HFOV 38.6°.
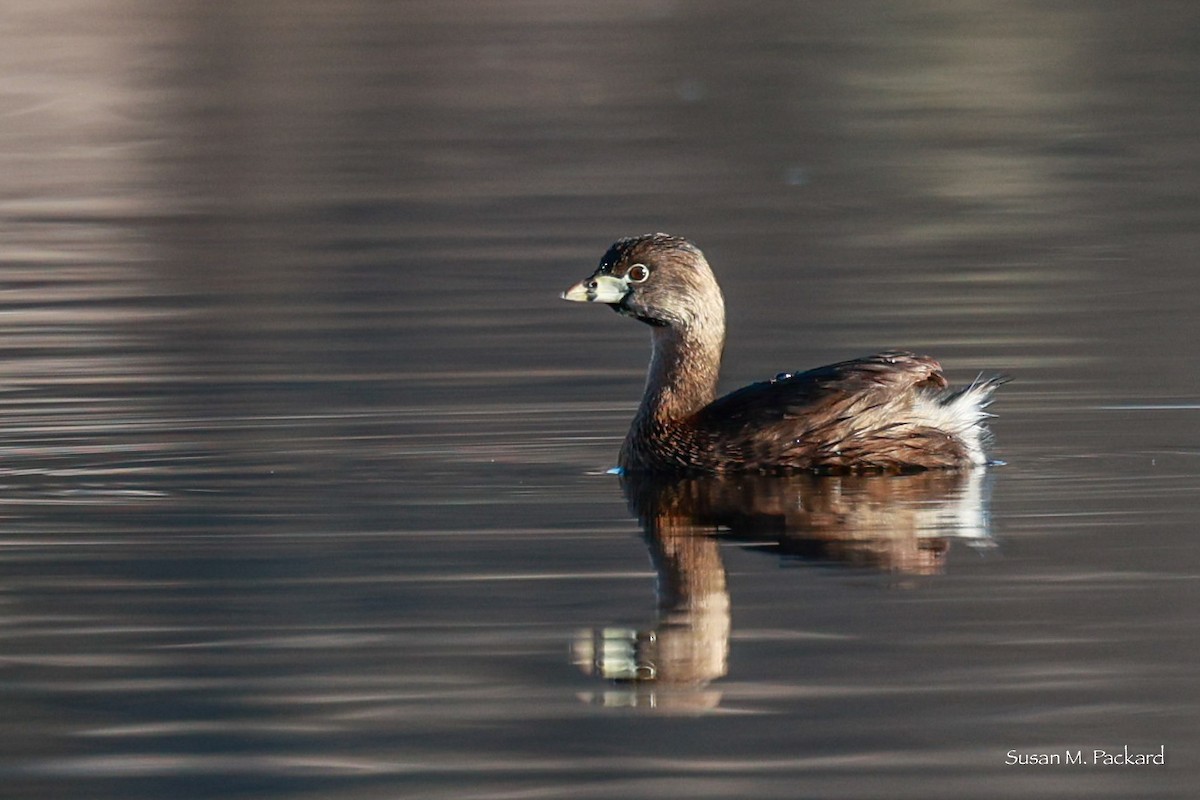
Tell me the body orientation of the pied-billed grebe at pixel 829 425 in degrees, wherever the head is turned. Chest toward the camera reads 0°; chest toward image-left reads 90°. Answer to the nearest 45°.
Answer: approximately 90°
